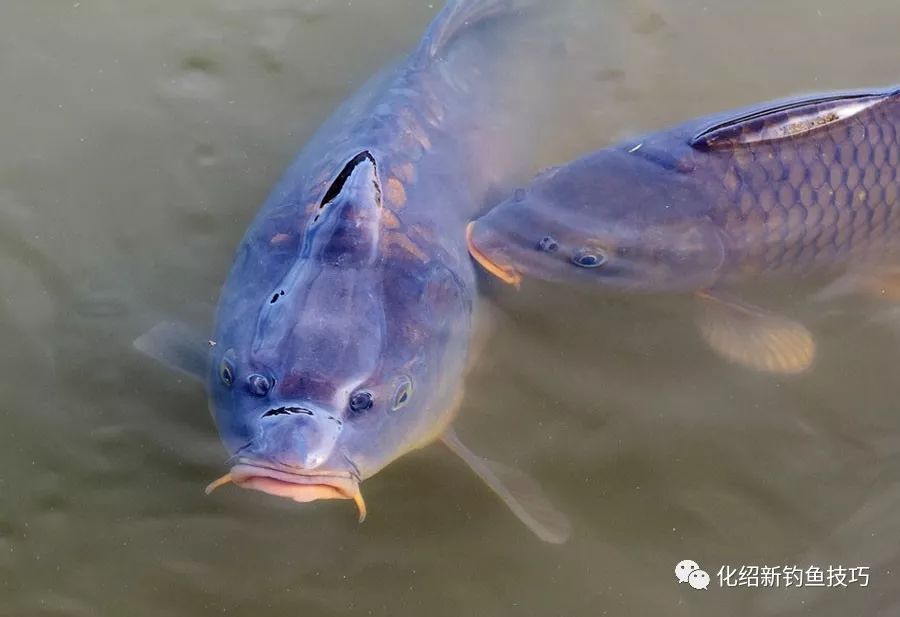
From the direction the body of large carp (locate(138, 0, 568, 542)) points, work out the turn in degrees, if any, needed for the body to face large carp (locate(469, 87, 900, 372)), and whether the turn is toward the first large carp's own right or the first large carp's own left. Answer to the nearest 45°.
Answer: approximately 135° to the first large carp's own left

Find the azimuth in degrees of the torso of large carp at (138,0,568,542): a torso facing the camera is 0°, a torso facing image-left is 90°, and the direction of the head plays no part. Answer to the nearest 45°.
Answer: approximately 0°

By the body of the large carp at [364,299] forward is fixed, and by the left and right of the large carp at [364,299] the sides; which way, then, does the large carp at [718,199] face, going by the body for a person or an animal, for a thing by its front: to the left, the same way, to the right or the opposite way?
to the right

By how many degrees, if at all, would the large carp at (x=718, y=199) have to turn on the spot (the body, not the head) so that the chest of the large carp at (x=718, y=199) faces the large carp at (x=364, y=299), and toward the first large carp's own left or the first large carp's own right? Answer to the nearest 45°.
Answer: approximately 45° to the first large carp's own left

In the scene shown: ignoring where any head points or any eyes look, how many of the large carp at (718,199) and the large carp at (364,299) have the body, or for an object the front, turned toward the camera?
1

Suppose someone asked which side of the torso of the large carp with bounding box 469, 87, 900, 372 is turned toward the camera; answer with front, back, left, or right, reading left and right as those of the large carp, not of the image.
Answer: left
